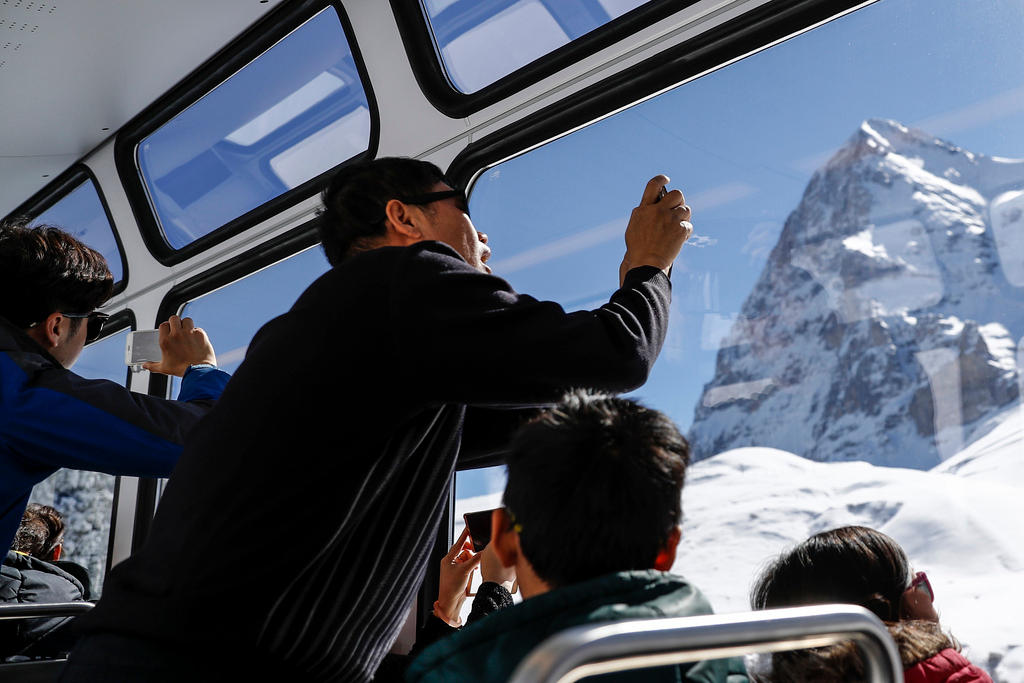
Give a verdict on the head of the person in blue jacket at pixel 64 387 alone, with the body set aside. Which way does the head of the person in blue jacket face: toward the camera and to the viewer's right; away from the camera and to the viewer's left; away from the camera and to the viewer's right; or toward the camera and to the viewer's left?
away from the camera and to the viewer's right

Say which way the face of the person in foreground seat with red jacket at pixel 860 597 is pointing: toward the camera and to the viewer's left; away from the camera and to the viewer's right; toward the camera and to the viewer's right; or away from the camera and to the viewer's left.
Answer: away from the camera and to the viewer's right

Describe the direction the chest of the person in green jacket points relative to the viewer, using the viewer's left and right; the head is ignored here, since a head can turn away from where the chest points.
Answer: facing away from the viewer

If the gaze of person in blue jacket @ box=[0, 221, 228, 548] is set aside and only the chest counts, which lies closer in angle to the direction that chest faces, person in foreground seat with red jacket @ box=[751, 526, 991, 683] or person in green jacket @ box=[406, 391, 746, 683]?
the person in foreground seat with red jacket

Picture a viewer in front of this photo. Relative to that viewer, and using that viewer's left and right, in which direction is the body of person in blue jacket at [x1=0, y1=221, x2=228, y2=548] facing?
facing away from the viewer and to the right of the viewer

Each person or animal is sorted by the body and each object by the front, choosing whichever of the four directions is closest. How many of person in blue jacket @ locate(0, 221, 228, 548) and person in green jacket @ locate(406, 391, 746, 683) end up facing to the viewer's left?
0
